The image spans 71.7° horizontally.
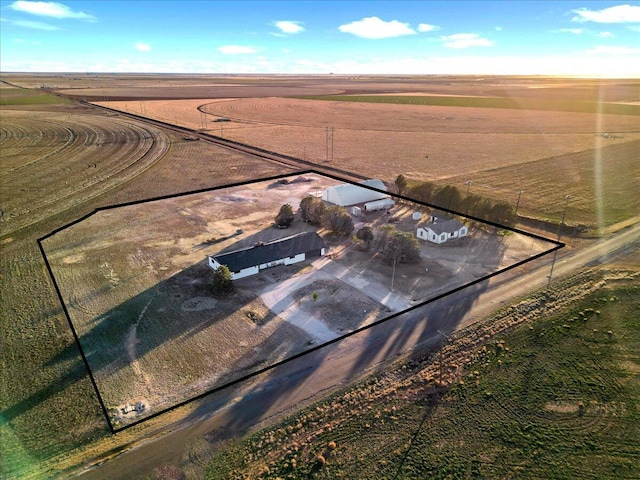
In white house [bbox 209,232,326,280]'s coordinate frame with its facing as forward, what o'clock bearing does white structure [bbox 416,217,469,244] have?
The white structure is roughly at 10 o'clock from the white house.

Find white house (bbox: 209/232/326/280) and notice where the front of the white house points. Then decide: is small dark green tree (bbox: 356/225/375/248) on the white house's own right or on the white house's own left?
on the white house's own left

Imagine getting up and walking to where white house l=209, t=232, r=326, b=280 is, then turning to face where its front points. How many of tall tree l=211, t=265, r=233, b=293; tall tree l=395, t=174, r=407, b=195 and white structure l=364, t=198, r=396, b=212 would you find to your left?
2

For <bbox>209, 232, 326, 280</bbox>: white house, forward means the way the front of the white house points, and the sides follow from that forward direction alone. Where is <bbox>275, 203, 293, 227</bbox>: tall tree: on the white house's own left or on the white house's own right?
on the white house's own left

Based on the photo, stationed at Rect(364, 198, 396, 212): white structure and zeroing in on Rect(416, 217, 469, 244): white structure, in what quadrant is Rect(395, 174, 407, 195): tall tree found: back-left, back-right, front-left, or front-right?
back-left

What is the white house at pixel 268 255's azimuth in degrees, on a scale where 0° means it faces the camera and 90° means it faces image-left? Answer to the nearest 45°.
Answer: approximately 315°

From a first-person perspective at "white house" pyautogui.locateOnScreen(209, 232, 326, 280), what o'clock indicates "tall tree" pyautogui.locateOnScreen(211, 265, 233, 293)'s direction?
The tall tree is roughly at 3 o'clock from the white house.

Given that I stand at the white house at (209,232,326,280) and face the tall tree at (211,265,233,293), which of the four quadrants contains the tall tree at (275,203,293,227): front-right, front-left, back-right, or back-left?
back-right

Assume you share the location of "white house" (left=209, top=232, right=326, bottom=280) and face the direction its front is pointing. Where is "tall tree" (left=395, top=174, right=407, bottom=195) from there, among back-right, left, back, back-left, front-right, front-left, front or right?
left

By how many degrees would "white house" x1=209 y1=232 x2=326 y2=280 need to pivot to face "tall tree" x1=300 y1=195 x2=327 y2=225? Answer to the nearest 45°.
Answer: approximately 90° to its left
